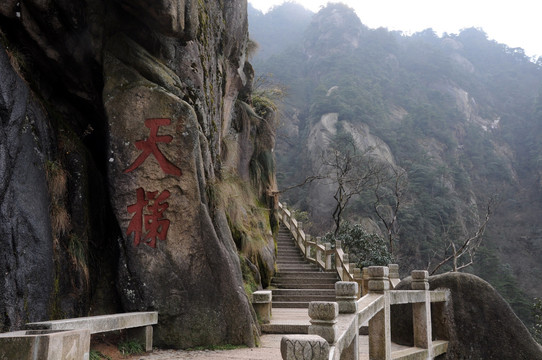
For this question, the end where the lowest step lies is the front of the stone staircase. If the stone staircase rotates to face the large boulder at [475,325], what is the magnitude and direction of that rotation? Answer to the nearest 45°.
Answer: approximately 45° to its left

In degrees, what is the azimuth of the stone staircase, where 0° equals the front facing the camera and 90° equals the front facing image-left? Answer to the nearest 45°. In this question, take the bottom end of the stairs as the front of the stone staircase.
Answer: approximately 0°

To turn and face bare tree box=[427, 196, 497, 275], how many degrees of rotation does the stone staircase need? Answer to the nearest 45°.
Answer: approximately 135° to its left

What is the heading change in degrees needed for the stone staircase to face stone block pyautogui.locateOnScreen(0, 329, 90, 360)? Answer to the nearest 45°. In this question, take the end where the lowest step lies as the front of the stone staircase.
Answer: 0° — it already faces it

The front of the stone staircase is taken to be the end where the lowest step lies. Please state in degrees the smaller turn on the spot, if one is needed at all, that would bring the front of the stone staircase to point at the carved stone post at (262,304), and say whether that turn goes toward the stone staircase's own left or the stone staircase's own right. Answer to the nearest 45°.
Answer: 0° — it already faces it
